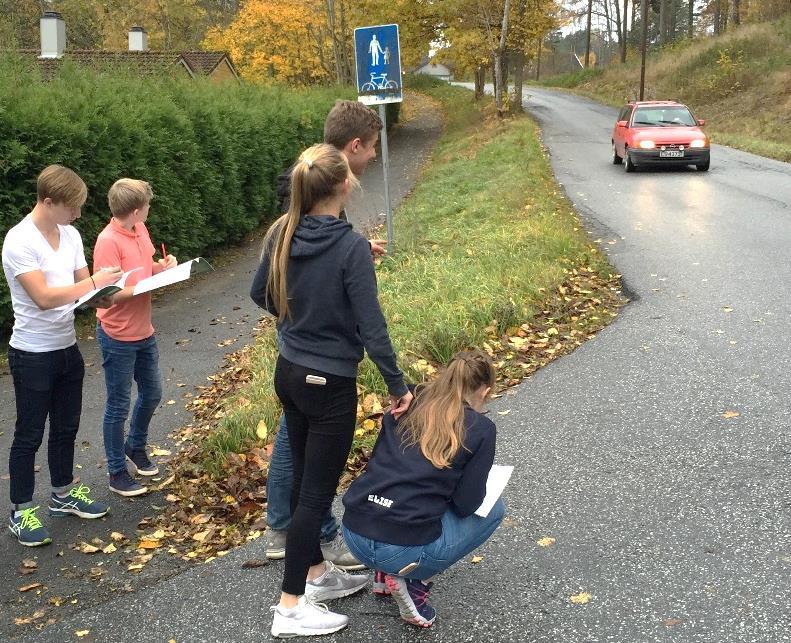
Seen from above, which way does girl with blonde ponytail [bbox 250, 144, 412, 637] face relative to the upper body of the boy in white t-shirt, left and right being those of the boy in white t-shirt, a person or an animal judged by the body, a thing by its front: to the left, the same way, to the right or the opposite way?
to the left

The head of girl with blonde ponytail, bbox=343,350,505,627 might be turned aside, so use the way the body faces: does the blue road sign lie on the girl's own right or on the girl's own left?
on the girl's own left

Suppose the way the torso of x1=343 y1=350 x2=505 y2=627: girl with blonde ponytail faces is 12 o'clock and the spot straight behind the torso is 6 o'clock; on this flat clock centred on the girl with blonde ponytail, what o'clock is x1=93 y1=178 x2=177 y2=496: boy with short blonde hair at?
The boy with short blonde hair is roughly at 9 o'clock from the girl with blonde ponytail.

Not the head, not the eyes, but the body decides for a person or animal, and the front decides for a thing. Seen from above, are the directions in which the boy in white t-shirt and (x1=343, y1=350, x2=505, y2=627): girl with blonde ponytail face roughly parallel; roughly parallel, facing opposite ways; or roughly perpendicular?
roughly perpendicular

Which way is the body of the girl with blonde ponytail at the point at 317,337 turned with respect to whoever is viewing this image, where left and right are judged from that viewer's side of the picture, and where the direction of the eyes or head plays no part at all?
facing away from the viewer and to the right of the viewer

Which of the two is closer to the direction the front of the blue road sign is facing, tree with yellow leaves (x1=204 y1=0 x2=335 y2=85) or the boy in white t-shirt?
the boy in white t-shirt

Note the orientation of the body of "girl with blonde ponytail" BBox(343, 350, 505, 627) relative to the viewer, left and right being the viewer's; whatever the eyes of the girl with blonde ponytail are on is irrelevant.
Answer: facing away from the viewer and to the right of the viewer

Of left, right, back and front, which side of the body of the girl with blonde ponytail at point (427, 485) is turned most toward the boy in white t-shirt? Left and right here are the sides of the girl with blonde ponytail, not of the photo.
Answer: left
